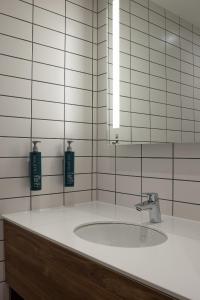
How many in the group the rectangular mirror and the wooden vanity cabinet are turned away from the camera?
0

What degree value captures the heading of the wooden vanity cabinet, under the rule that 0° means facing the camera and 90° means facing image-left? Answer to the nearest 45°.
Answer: approximately 45°

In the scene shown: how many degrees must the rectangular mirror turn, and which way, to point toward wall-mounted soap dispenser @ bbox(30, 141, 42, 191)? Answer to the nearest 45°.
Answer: approximately 45° to its right

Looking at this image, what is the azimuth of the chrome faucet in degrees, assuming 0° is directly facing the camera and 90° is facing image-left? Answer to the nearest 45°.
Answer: approximately 45°

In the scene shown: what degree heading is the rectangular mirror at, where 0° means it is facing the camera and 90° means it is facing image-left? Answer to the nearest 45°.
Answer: approximately 45°

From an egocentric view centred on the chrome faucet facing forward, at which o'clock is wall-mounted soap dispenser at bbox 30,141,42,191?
The wall-mounted soap dispenser is roughly at 2 o'clock from the chrome faucet.
